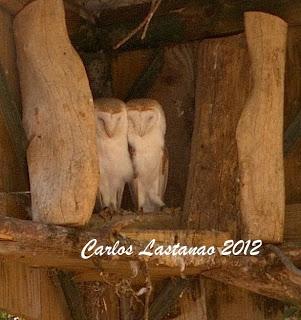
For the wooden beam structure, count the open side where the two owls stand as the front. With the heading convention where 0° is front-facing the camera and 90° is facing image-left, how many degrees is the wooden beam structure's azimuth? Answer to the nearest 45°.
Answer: approximately 0°

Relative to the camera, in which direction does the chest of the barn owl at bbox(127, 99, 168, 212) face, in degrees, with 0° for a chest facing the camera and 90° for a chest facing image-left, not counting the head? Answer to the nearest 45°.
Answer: approximately 0°
